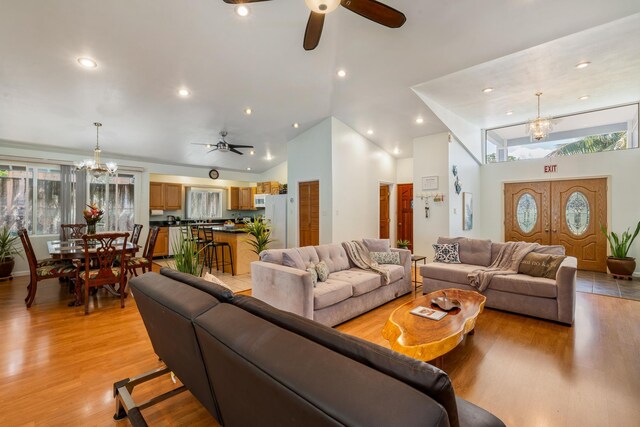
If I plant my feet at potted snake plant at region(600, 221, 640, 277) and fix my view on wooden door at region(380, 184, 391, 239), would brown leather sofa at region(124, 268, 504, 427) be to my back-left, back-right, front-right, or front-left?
front-left

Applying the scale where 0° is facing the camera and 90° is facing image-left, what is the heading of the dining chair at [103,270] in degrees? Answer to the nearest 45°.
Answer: approximately 180°

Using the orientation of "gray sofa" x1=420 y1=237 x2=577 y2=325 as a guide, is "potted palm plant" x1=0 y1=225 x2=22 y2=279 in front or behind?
in front

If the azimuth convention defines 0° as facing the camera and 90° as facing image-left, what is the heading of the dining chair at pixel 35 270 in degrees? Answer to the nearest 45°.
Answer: approximately 270°

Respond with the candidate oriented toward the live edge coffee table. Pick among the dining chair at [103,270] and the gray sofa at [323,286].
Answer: the gray sofa

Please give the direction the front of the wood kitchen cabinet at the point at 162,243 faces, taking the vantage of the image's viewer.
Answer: facing the viewer

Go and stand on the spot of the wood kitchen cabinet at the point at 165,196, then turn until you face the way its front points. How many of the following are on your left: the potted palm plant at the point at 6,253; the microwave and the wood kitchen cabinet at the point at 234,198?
2

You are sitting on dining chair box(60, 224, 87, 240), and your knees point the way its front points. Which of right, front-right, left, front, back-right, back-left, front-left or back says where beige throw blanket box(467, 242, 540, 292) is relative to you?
front-left

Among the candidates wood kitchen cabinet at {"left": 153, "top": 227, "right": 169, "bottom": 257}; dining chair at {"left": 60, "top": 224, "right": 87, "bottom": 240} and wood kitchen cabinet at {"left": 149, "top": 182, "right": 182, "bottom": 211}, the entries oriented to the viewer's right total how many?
0

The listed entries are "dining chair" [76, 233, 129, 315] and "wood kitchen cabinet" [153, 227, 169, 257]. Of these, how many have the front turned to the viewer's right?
0

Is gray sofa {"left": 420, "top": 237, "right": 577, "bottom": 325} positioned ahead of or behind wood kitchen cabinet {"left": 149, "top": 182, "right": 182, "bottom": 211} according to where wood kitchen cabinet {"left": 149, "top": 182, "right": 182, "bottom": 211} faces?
ahead

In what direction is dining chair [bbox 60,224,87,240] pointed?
toward the camera

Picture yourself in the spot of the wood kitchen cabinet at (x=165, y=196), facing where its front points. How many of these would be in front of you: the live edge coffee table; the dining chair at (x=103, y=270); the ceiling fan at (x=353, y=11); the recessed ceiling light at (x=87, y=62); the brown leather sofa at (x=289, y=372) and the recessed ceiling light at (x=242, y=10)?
6

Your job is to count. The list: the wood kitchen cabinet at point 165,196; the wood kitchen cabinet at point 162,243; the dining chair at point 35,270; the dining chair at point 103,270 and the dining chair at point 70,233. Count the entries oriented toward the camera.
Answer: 3

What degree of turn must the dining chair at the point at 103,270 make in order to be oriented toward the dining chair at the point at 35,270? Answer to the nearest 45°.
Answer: approximately 45° to its left

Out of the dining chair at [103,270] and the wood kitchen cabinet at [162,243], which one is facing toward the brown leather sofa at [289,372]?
the wood kitchen cabinet

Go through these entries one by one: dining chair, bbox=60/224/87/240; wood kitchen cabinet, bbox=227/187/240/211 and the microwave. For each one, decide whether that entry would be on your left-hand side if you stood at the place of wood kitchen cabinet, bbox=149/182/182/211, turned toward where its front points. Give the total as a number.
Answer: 2

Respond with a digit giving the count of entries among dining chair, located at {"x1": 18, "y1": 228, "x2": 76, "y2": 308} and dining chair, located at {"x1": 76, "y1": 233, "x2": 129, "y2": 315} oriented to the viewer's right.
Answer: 1
